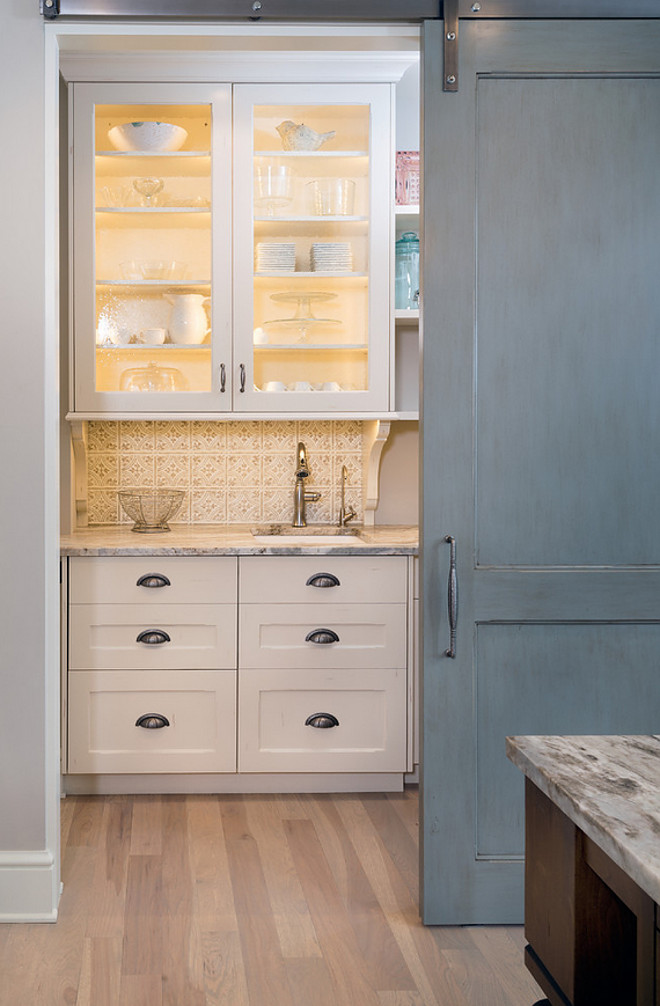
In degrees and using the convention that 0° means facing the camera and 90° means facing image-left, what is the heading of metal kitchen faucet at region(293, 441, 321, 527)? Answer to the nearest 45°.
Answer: approximately 0°

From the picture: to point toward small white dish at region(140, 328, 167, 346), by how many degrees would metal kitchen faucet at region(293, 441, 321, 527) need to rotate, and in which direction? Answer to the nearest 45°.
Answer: approximately 45° to its right

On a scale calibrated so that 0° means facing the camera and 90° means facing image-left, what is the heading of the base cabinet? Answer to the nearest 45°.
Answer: approximately 0°

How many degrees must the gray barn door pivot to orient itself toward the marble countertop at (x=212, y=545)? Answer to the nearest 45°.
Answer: approximately 135° to its right

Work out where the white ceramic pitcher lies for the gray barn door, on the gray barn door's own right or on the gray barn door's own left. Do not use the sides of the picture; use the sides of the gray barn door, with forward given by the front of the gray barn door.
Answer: on the gray barn door's own right
